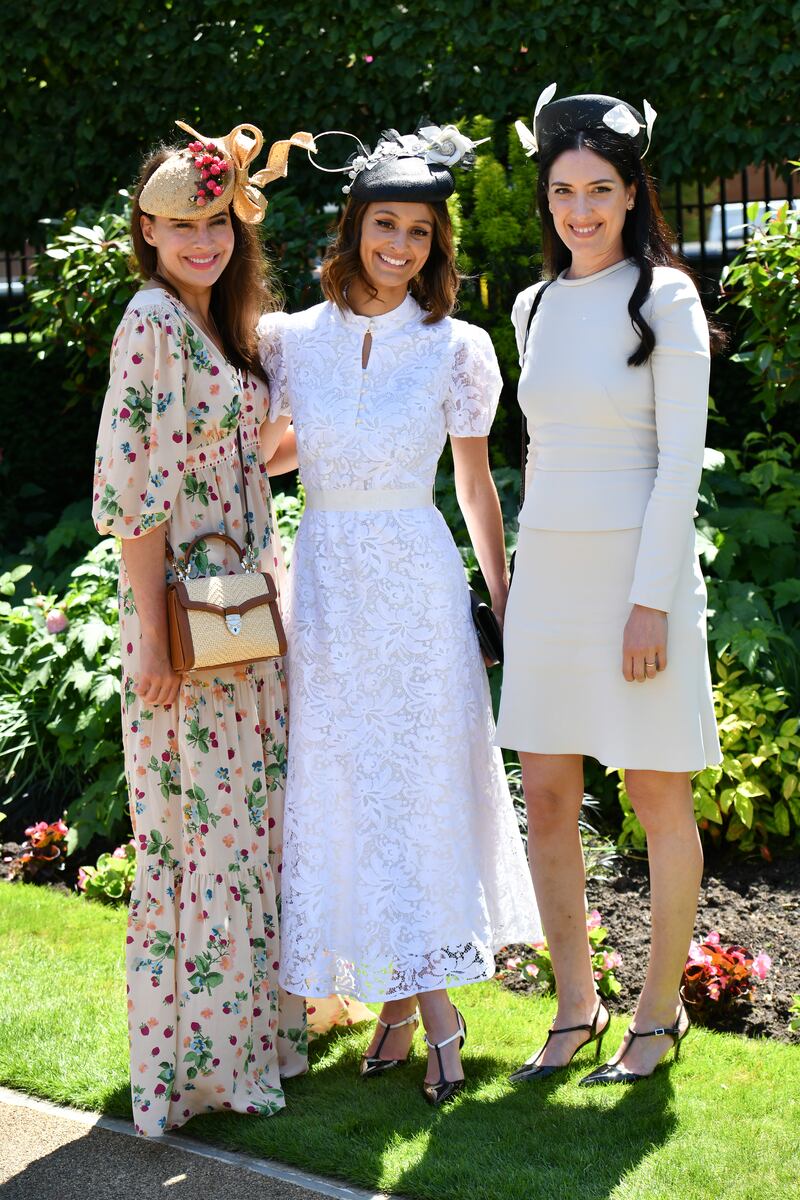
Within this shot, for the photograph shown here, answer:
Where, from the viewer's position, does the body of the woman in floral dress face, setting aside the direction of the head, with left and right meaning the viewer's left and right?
facing the viewer and to the right of the viewer

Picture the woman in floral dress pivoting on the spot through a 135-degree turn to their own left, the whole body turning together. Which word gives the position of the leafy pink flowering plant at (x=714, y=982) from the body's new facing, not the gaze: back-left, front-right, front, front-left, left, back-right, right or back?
right

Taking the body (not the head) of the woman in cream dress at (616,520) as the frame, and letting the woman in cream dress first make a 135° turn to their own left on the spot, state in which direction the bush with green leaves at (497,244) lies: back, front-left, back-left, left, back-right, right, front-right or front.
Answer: left

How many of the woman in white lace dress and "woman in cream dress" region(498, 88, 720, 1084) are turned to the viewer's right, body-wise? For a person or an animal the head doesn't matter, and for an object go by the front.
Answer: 0

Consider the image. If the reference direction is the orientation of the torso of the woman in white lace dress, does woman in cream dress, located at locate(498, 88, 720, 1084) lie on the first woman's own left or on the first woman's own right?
on the first woman's own left

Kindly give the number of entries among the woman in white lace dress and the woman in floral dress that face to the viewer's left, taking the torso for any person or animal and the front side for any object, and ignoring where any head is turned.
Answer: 0

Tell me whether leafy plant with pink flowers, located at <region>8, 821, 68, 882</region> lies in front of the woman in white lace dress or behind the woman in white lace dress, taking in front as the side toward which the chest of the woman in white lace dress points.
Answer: behind

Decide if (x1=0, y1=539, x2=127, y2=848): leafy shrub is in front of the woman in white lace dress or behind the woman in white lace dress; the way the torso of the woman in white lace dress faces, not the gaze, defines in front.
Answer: behind

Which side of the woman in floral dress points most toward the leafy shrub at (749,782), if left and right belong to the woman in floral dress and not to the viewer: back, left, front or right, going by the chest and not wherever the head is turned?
left
